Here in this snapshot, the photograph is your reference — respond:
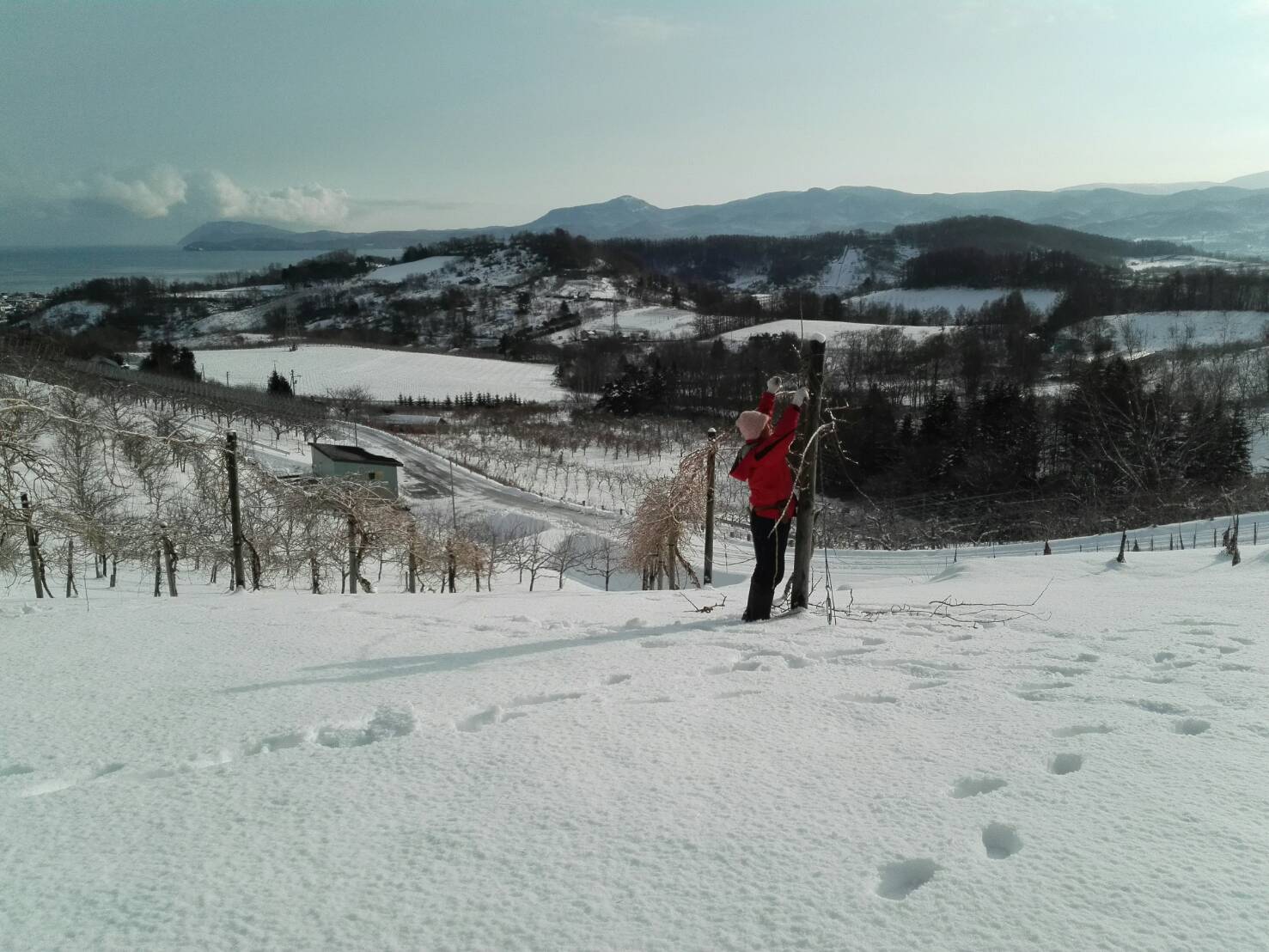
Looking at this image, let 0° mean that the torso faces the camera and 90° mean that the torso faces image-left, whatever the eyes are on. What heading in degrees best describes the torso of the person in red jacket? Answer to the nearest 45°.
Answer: approximately 270°

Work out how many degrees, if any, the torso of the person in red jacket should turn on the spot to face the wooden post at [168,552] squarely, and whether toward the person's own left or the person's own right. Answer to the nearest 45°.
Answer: approximately 135° to the person's own left

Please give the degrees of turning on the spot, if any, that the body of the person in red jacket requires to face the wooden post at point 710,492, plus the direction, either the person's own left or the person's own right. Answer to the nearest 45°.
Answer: approximately 90° to the person's own left

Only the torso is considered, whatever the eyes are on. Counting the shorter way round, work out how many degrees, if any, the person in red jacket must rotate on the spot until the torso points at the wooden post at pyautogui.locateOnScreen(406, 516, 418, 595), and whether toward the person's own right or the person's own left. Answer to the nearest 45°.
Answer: approximately 135° to the person's own left

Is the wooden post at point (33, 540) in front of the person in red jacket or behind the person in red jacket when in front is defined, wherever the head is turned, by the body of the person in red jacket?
behind
